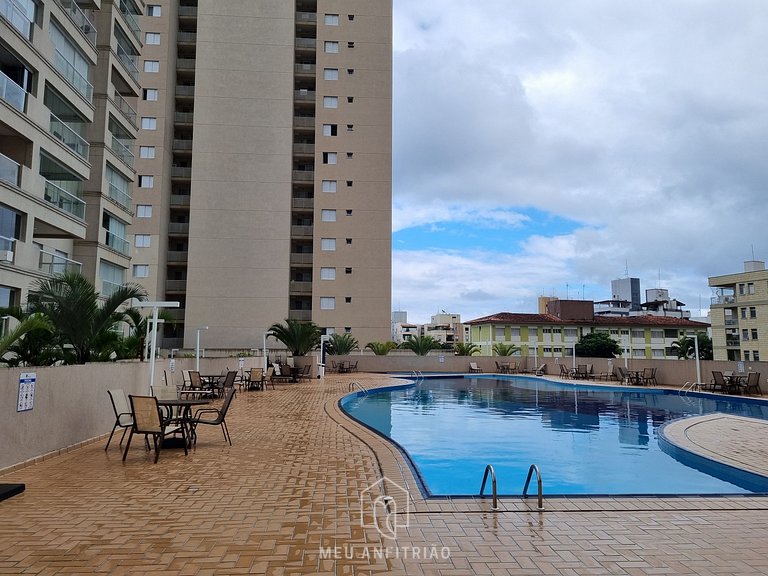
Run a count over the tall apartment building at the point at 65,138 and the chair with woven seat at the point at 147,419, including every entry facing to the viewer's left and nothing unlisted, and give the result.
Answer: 0

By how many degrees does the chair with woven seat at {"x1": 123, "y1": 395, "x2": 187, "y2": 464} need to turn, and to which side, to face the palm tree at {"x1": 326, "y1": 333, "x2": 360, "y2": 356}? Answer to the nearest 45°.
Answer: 0° — it already faces it

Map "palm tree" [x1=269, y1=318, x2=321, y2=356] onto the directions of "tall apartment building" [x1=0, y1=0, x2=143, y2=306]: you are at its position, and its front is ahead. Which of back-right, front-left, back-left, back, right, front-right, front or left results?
front-left

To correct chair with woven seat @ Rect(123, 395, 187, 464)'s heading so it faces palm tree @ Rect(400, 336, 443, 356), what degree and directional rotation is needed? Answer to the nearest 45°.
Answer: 0° — it already faces it

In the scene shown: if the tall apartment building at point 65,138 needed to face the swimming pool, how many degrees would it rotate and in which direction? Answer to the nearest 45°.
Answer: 0° — it already faces it

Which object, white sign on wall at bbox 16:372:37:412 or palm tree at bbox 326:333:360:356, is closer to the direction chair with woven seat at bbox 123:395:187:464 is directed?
the palm tree

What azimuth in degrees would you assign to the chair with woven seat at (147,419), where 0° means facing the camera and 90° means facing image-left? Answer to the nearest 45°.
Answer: approximately 225°

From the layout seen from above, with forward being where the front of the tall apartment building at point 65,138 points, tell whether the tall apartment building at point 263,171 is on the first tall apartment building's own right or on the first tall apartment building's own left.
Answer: on the first tall apartment building's own left

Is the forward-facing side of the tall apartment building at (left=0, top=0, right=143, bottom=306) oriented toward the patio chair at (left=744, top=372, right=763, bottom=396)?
yes

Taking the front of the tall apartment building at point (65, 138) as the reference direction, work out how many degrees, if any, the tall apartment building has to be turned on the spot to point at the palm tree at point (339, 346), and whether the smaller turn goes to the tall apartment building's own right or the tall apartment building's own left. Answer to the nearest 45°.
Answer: approximately 45° to the tall apartment building's own left

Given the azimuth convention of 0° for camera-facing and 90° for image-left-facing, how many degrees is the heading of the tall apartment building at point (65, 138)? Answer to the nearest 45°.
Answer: approximately 315°

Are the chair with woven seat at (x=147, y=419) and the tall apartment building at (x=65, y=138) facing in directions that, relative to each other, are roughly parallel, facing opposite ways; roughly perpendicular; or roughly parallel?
roughly perpendicular

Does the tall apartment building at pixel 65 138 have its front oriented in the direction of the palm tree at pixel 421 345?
no

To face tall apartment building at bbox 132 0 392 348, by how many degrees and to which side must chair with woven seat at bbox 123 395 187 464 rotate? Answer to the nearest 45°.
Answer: approximately 45° to its left

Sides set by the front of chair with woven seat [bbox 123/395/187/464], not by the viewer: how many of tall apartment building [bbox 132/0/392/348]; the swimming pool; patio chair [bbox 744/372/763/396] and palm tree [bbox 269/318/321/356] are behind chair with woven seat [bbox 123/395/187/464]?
0

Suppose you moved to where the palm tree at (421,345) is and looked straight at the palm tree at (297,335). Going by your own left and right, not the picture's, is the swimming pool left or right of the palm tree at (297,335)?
left

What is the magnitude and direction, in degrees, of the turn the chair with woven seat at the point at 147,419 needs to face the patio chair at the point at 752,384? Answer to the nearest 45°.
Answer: approximately 45° to its right

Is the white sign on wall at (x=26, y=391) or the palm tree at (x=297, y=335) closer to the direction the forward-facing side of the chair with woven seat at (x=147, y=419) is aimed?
the palm tree

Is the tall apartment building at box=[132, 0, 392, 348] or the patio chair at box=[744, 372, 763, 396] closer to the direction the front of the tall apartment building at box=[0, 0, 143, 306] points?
the patio chair
